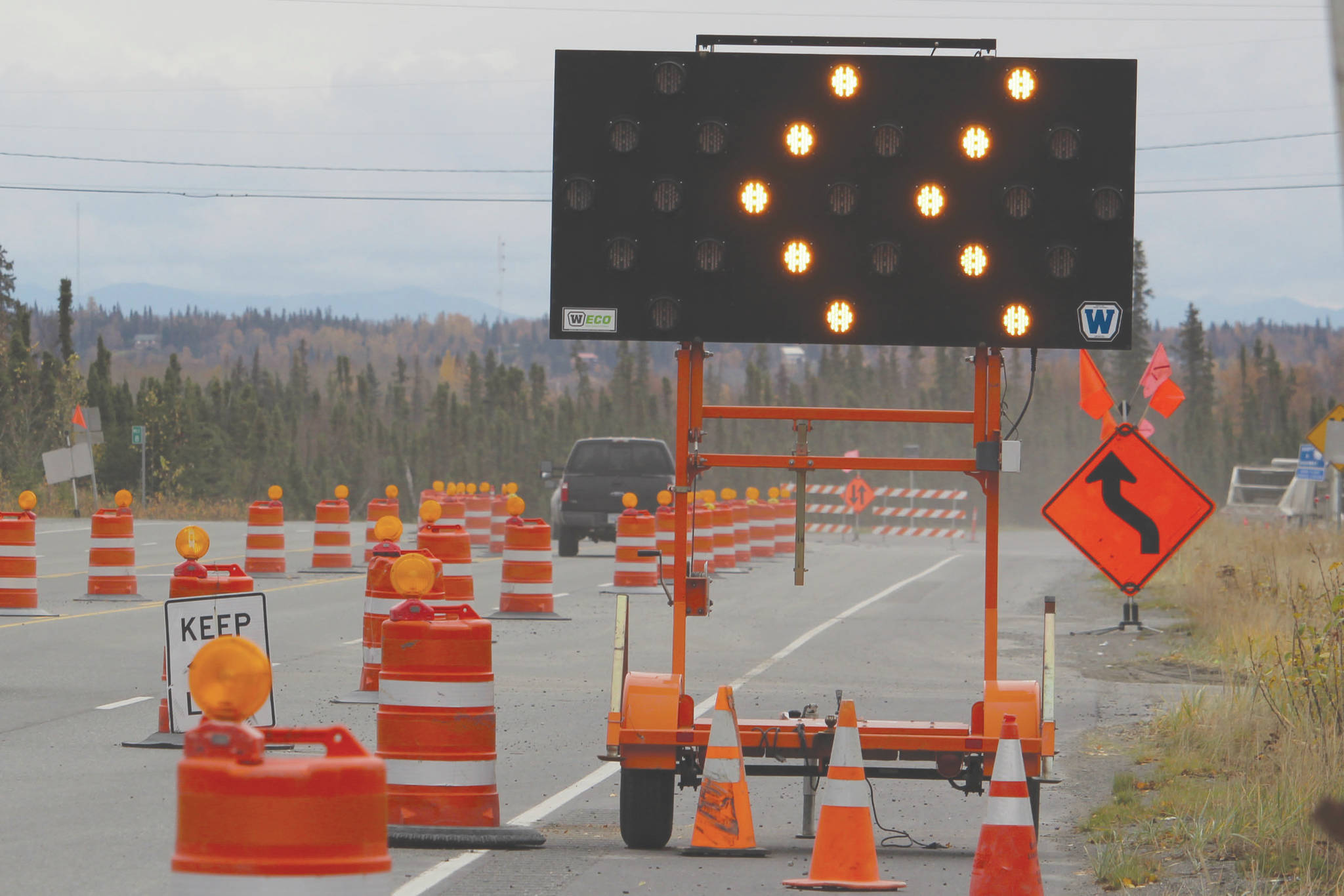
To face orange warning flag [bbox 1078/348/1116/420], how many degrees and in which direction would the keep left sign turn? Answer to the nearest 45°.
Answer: approximately 135° to its left

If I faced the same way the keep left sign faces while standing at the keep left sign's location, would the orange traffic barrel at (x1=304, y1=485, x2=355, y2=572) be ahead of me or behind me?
behind

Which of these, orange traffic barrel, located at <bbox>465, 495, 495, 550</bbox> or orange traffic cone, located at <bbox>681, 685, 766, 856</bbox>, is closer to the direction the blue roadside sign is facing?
the orange traffic cone

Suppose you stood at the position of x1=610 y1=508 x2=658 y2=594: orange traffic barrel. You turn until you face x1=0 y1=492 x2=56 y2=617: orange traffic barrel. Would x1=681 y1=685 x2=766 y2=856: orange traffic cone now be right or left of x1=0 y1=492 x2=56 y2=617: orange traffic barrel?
left
